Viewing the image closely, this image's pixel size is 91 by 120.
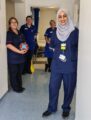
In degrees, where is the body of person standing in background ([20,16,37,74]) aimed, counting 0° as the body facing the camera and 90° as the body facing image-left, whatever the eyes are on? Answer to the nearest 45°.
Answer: approximately 0°

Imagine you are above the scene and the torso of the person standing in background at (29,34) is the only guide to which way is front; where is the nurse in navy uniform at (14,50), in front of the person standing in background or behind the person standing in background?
in front

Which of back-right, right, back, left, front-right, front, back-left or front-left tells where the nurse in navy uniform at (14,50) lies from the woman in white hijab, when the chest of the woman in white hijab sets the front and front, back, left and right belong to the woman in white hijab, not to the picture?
back-right

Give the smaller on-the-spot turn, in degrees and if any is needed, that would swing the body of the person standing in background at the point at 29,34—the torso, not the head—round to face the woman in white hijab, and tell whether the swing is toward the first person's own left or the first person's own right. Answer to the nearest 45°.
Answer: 0° — they already face them

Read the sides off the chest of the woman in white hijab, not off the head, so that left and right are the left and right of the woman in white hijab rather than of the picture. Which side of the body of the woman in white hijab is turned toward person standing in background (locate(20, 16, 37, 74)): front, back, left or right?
back

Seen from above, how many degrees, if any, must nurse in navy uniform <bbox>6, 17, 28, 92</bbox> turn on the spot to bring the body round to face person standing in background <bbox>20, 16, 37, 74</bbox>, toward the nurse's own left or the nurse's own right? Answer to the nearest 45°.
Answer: approximately 135° to the nurse's own left

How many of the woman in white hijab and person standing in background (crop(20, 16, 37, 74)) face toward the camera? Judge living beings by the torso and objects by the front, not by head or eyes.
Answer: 2

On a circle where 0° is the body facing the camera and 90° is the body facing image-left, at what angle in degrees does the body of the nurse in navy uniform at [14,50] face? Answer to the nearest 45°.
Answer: approximately 315°

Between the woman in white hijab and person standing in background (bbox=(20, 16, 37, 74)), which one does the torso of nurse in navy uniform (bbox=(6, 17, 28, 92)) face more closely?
the woman in white hijab

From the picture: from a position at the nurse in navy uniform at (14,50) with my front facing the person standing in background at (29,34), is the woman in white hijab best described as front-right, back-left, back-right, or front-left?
back-right
